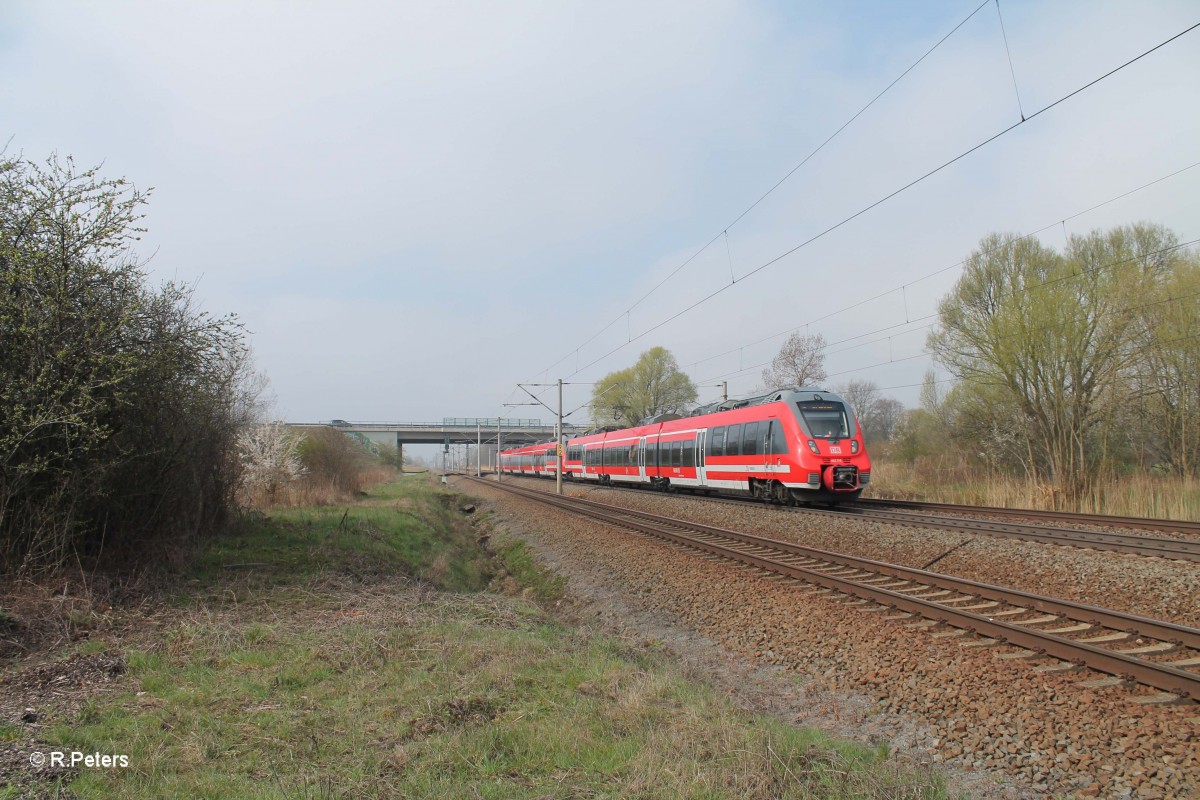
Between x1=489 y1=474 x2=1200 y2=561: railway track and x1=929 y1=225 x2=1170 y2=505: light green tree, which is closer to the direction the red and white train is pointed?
the railway track

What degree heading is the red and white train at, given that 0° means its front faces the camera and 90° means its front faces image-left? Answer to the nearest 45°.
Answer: approximately 315°

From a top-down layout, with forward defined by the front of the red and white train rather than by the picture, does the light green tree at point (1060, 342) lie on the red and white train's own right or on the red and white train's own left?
on the red and white train's own left
